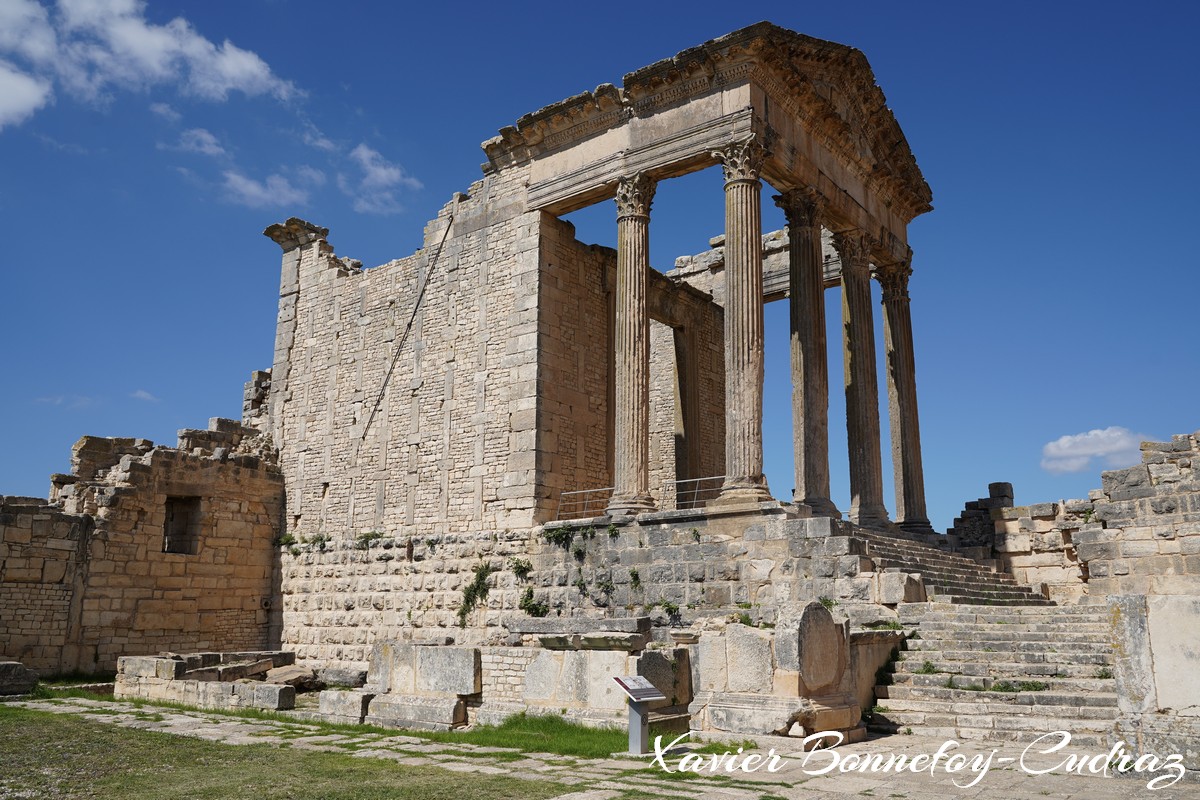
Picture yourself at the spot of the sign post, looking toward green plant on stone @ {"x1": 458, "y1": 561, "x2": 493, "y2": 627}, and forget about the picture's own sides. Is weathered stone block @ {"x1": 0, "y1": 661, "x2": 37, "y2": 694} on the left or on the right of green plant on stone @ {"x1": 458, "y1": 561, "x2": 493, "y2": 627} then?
left

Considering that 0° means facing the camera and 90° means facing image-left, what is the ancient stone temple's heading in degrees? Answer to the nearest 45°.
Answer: approximately 315°

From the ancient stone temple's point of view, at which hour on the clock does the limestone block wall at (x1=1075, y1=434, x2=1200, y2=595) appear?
The limestone block wall is roughly at 11 o'clock from the ancient stone temple.

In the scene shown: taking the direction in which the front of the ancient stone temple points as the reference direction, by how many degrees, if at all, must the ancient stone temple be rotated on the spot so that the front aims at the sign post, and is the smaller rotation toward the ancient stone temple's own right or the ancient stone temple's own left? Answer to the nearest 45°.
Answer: approximately 45° to the ancient stone temple's own right
